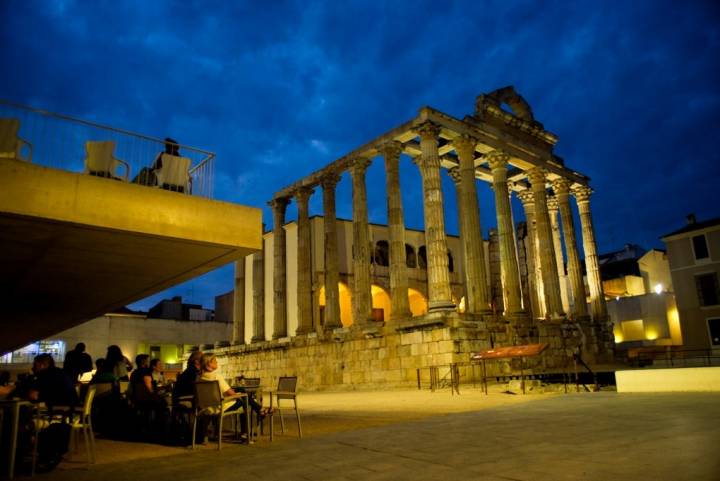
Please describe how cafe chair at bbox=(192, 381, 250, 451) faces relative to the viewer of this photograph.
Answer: facing away from the viewer and to the right of the viewer

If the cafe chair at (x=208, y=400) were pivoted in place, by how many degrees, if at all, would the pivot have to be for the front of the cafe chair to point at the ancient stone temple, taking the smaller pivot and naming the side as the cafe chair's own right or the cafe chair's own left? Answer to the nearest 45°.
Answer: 0° — it already faces it

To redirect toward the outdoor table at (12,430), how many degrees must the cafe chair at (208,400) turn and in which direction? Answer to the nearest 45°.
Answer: approximately 180°

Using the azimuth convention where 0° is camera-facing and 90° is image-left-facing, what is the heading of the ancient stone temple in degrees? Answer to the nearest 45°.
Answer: approximately 315°
